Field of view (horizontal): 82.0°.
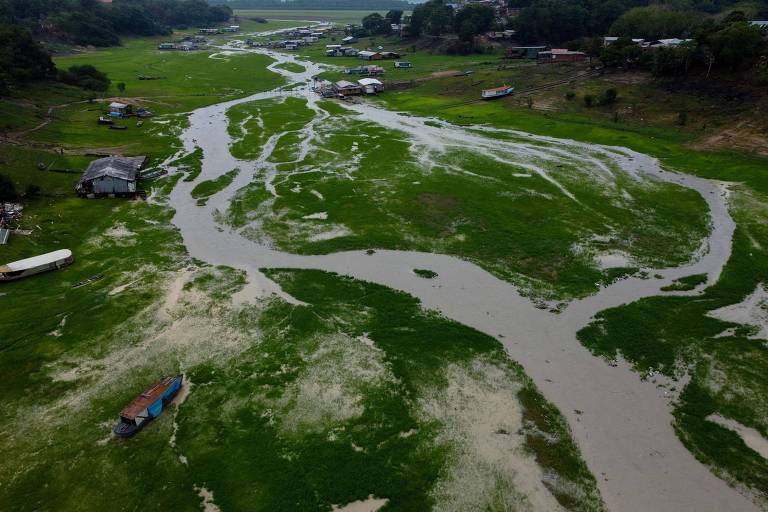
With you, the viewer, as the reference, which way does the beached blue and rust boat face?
facing the viewer and to the left of the viewer

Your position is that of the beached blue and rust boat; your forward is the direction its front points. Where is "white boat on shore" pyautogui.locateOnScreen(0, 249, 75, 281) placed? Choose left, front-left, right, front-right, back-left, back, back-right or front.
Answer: back-right
